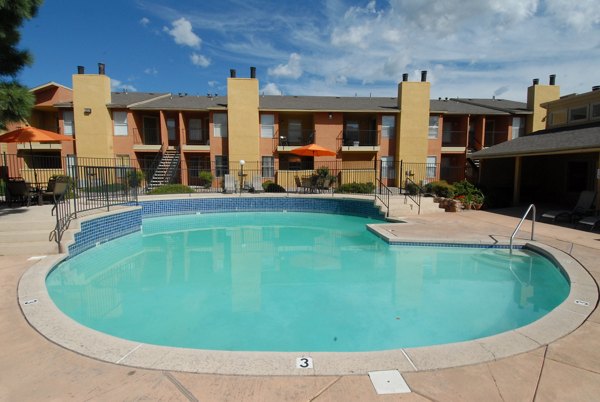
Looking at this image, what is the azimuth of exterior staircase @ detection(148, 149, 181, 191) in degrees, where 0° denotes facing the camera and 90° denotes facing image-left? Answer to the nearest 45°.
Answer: approximately 45°

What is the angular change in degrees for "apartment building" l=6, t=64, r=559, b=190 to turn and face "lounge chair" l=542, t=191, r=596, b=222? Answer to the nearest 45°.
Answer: approximately 45° to its left

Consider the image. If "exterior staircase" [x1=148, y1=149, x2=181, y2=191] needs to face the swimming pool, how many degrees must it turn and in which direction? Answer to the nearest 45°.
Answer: approximately 45° to its left

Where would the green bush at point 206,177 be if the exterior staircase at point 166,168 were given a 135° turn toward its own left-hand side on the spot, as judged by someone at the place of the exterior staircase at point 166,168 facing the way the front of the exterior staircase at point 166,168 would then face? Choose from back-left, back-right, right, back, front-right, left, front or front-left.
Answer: front-right

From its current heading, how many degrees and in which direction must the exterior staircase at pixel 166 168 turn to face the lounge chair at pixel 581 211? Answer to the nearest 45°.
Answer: approximately 90° to its left

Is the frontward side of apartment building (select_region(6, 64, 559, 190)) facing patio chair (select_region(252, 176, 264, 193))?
yes

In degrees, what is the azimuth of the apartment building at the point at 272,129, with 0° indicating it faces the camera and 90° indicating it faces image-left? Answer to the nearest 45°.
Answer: approximately 0°
